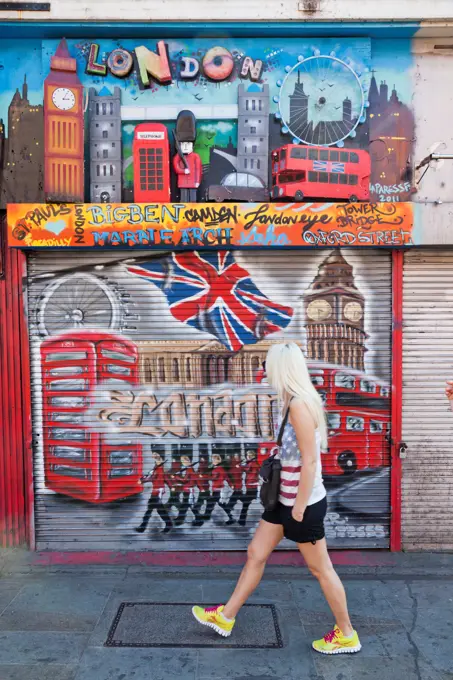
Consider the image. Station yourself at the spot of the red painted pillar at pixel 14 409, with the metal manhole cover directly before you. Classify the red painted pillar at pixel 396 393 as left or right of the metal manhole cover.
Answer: left

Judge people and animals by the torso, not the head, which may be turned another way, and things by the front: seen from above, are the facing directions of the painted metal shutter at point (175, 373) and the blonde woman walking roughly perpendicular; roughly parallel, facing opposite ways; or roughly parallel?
roughly perpendicular

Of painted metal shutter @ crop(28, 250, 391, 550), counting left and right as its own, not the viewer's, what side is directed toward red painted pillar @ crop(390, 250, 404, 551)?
left

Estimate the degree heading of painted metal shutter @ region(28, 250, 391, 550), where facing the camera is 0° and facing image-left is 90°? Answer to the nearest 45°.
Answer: approximately 0°

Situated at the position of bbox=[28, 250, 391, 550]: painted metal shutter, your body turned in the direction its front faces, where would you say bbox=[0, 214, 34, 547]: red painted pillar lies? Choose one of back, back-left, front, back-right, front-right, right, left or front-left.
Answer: right
